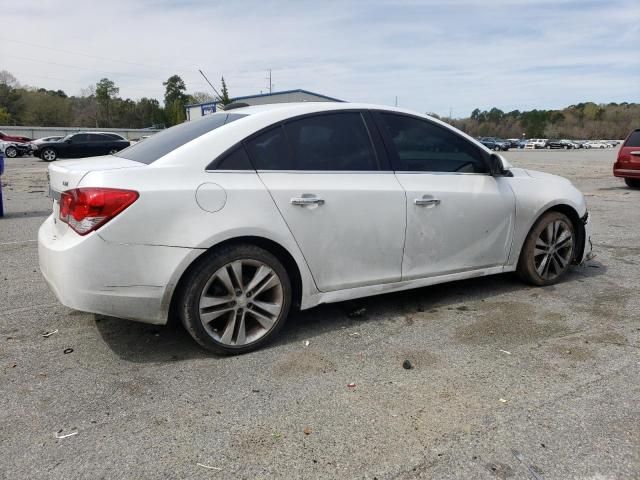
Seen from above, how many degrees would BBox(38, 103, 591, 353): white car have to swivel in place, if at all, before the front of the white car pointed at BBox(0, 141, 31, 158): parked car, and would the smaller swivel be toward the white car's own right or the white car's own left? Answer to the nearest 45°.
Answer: approximately 90° to the white car's own left

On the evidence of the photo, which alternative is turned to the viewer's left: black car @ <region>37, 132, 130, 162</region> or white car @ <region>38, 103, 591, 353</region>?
the black car

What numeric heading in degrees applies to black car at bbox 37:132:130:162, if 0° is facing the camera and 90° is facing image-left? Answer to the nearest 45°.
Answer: approximately 90°

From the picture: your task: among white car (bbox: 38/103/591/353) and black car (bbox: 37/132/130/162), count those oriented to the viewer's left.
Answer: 1

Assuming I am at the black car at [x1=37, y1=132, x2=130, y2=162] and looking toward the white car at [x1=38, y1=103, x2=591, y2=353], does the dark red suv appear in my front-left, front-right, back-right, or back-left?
front-left

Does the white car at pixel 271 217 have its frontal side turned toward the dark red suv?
yes

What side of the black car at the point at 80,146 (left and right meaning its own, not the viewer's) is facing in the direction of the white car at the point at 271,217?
left

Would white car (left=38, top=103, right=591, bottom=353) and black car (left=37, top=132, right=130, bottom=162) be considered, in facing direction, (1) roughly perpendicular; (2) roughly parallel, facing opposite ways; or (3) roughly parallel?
roughly parallel, facing opposite ways

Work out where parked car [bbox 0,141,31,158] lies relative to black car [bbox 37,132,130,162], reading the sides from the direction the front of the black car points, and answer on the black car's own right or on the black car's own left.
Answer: on the black car's own right

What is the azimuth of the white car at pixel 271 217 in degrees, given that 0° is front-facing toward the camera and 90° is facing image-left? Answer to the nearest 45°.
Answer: approximately 225°

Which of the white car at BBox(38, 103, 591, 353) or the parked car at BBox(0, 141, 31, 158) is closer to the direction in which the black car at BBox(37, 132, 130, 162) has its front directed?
the parked car

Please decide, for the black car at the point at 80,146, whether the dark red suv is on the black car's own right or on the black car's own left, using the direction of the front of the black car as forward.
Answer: on the black car's own left

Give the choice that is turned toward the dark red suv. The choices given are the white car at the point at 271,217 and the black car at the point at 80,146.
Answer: the white car

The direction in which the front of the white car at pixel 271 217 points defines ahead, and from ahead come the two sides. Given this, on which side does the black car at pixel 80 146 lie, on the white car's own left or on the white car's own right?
on the white car's own left

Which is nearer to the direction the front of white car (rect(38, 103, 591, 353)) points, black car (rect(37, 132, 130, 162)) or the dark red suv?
the dark red suv
